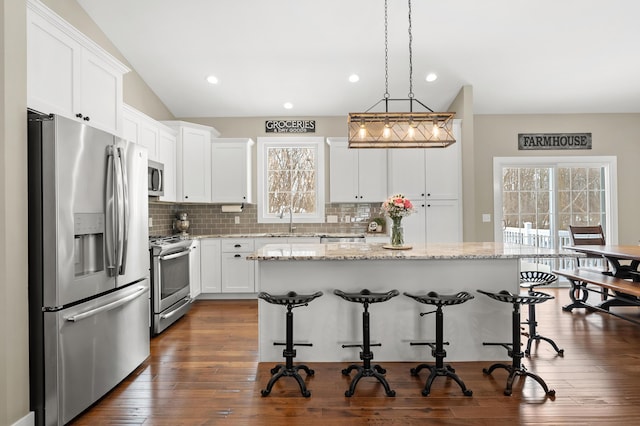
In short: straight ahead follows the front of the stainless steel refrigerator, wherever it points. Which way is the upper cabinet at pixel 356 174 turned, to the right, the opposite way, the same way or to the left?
to the right

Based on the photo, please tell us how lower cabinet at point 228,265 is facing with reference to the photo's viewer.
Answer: facing the viewer

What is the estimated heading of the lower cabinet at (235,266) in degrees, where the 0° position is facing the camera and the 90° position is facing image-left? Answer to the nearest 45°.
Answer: approximately 0°

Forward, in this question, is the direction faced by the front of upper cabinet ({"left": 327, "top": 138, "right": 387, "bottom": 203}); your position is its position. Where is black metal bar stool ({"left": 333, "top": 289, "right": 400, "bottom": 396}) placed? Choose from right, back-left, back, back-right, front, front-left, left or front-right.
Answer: front

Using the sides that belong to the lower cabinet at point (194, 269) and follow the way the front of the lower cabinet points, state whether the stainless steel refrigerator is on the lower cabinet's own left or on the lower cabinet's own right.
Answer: on the lower cabinet's own right

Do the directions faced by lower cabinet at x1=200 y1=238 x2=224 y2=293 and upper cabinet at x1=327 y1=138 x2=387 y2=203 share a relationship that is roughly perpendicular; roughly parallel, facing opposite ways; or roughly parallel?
roughly parallel

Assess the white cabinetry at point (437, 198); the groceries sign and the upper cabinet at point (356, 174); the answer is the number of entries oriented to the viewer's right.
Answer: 0

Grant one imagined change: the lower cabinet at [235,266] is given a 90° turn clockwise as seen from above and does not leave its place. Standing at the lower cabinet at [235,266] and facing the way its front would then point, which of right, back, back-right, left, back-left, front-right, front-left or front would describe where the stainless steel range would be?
front-left

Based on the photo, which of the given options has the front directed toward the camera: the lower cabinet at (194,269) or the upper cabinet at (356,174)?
the upper cabinet

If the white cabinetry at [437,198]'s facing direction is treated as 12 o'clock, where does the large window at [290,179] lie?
The large window is roughly at 3 o'clock from the white cabinetry.

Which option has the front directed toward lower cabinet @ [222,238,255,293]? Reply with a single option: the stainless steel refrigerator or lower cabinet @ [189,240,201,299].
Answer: lower cabinet @ [189,240,201,299]

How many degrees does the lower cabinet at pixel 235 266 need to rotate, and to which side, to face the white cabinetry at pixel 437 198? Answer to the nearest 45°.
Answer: approximately 90° to its left

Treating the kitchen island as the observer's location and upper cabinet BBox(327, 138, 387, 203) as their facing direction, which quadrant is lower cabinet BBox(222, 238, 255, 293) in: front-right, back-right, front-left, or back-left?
front-left

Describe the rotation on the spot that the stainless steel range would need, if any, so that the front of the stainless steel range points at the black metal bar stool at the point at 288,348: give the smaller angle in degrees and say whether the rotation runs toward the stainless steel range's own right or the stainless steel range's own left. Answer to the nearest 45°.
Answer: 0° — it already faces it

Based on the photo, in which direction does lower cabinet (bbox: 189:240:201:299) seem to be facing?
to the viewer's right

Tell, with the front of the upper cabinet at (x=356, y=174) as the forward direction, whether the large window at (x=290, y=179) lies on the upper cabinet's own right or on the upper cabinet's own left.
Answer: on the upper cabinet's own right

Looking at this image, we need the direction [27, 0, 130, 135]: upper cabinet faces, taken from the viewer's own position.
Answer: facing the viewer and to the right of the viewer

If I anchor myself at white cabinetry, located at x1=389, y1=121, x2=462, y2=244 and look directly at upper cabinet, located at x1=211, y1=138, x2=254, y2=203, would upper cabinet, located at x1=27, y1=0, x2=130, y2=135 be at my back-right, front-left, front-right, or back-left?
front-left
